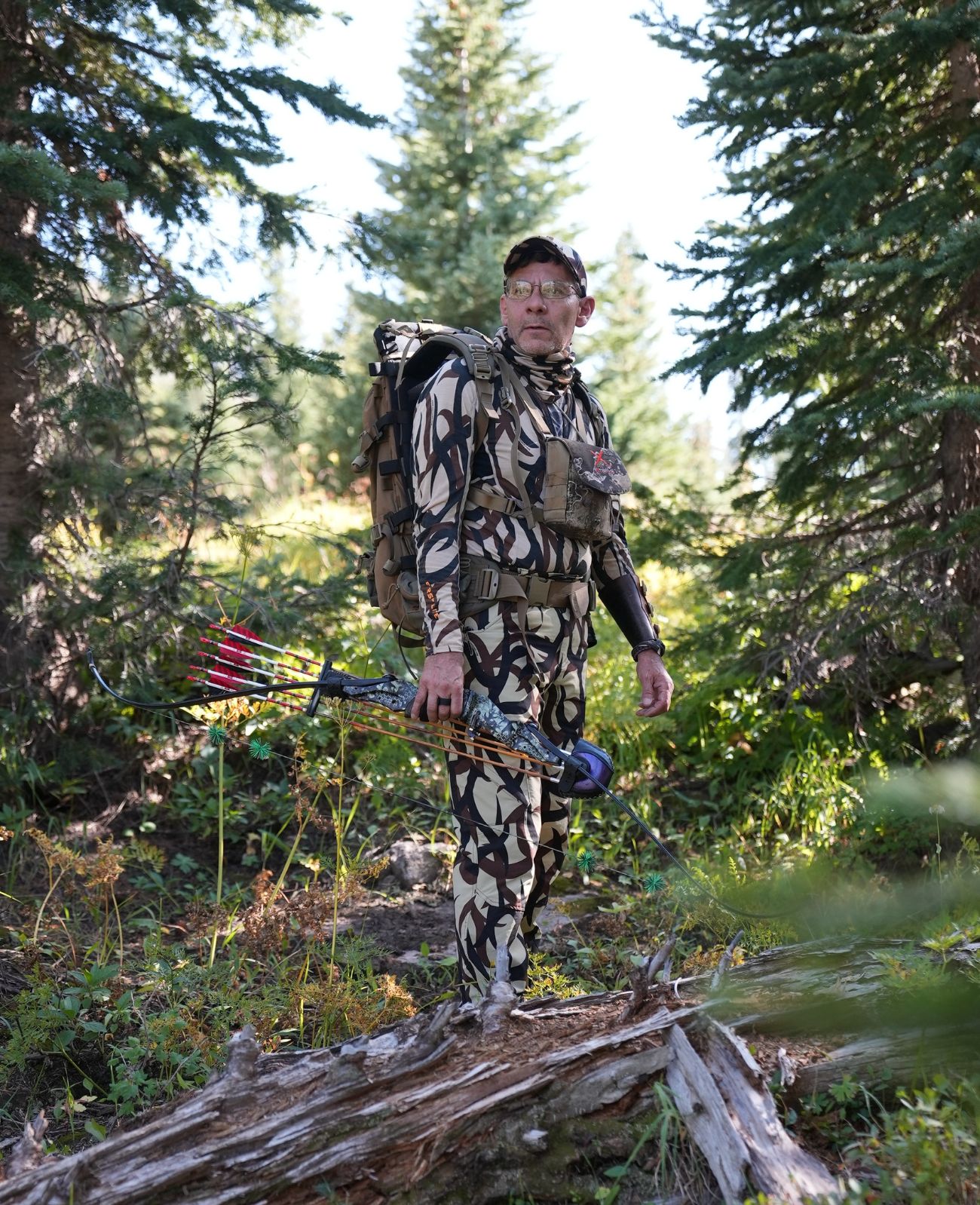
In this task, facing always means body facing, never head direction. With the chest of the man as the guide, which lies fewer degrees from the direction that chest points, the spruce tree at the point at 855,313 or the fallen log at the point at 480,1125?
the fallen log

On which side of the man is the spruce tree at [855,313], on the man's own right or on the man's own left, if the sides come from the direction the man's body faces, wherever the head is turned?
on the man's own left

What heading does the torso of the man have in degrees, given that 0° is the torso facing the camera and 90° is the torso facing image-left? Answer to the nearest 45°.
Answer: approximately 315°

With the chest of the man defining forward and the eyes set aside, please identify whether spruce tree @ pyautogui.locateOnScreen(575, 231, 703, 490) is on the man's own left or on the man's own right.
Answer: on the man's own left

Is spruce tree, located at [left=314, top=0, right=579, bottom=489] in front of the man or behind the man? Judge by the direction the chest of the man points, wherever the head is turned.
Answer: behind
